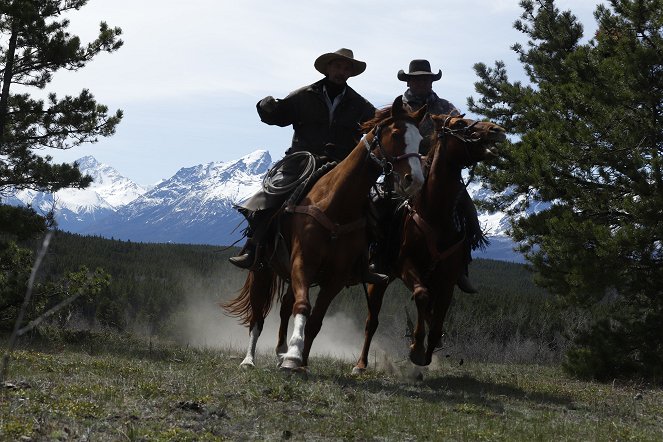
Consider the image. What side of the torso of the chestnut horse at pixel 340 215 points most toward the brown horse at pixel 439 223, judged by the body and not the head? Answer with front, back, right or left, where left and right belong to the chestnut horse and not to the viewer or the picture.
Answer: left

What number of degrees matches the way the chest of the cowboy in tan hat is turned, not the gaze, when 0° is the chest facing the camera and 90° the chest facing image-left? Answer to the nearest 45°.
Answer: approximately 0°

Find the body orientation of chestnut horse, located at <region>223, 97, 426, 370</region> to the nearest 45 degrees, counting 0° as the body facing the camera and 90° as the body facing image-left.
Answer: approximately 315°

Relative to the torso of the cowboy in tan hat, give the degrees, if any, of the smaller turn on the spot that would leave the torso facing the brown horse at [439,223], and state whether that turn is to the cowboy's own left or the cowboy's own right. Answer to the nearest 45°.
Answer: approximately 90° to the cowboy's own left
